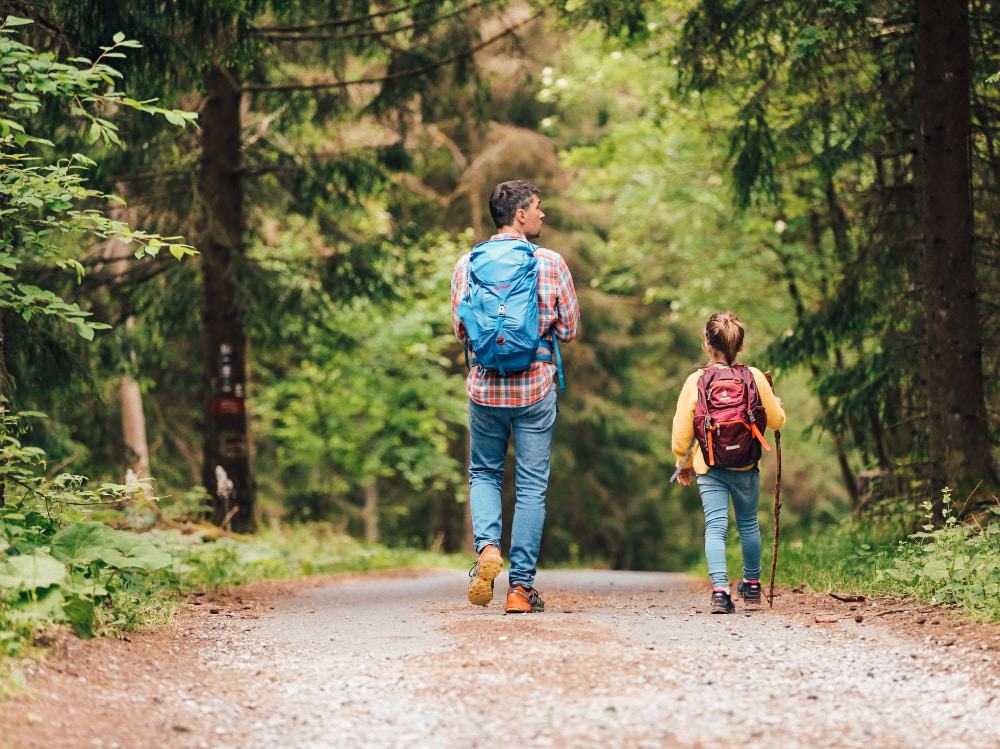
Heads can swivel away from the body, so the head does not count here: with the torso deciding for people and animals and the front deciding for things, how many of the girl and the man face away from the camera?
2

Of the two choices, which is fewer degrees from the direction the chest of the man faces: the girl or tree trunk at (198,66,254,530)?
the tree trunk

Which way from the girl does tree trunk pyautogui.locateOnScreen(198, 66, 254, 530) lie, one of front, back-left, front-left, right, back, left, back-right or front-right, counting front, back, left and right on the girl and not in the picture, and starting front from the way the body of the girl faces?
front-left

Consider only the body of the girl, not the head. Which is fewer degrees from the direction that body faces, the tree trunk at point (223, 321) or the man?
the tree trunk

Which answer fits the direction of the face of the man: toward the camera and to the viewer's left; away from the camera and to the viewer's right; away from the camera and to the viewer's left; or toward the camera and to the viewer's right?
away from the camera and to the viewer's right

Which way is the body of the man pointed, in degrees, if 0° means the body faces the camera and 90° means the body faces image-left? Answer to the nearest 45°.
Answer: approximately 180°

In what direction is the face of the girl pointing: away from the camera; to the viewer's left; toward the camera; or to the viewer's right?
away from the camera

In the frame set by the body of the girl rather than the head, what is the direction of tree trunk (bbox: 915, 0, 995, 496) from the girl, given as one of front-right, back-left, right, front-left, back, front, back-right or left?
front-right

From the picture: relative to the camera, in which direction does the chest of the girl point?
away from the camera
